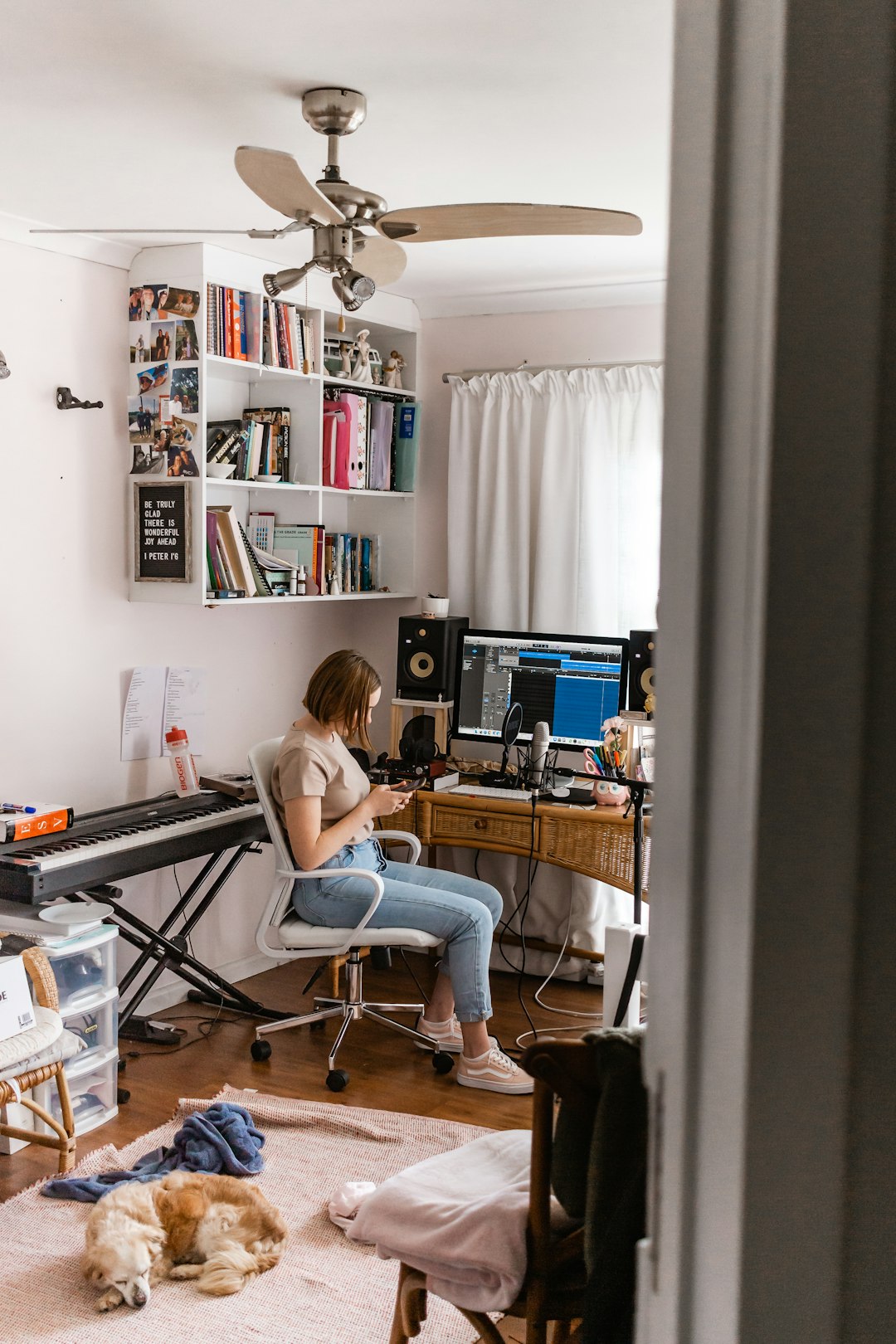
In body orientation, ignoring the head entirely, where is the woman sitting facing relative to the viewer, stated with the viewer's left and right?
facing to the right of the viewer

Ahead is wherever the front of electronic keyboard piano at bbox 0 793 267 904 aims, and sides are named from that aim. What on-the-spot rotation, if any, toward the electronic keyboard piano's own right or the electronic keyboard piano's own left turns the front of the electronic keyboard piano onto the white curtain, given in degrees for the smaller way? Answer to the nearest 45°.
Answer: approximately 90° to the electronic keyboard piano's own left

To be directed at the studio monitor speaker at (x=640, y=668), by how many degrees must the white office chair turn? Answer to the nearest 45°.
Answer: approximately 45° to its left

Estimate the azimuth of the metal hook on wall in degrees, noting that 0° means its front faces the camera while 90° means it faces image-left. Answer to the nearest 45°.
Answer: approximately 315°

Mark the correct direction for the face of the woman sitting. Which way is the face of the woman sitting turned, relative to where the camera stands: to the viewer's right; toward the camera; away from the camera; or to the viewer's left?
to the viewer's right

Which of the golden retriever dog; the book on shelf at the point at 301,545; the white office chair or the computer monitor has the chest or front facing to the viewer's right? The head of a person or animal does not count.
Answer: the white office chair

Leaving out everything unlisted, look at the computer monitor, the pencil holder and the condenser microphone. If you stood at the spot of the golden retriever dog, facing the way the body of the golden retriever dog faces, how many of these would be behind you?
3

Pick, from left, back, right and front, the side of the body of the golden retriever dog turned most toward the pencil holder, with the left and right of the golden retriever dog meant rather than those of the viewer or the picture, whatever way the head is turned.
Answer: back

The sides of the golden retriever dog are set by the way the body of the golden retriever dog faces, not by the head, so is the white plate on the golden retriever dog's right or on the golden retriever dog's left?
on the golden retriever dog's right

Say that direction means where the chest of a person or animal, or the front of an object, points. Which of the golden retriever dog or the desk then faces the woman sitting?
the desk
